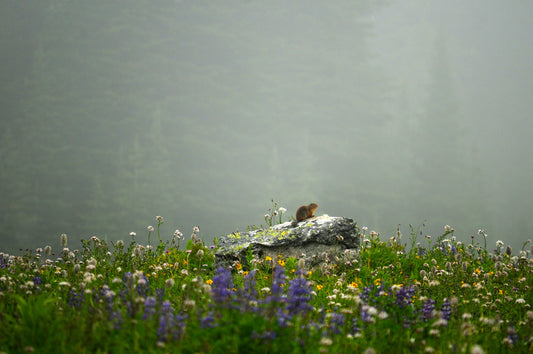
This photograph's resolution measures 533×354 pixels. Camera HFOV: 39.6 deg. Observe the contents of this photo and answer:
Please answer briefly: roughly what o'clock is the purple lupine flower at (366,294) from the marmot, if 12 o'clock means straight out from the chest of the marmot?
The purple lupine flower is roughly at 3 o'clock from the marmot.

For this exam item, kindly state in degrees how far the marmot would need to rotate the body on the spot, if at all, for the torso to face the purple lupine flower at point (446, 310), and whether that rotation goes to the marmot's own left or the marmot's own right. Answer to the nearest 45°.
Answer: approximately 90° to the marmot's own right

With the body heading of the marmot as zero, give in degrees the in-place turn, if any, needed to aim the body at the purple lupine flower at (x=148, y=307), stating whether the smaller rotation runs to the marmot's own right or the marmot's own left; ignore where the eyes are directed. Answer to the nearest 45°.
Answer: approximately 90° to the marmot's own right

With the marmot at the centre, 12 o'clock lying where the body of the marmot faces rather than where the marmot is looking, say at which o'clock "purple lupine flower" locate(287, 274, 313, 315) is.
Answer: The purple lupine flower is roughly at 3 o'clock from the marmot.

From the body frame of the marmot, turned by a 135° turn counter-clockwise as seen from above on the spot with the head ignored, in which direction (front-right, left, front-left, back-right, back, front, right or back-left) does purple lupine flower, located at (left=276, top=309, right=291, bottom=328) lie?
back-left

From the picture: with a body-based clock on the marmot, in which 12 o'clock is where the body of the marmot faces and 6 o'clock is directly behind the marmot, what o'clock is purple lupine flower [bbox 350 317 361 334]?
The purple lupine flower is roughly at 3 o'clock from the marmot.

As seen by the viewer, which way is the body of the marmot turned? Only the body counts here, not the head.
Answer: to the viewer's right

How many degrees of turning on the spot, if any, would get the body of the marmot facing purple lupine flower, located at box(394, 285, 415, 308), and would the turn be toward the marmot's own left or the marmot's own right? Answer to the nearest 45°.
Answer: approximately 90° to the marmot's own right

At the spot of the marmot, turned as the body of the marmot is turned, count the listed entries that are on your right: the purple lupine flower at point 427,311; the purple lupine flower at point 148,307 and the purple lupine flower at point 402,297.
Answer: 3
